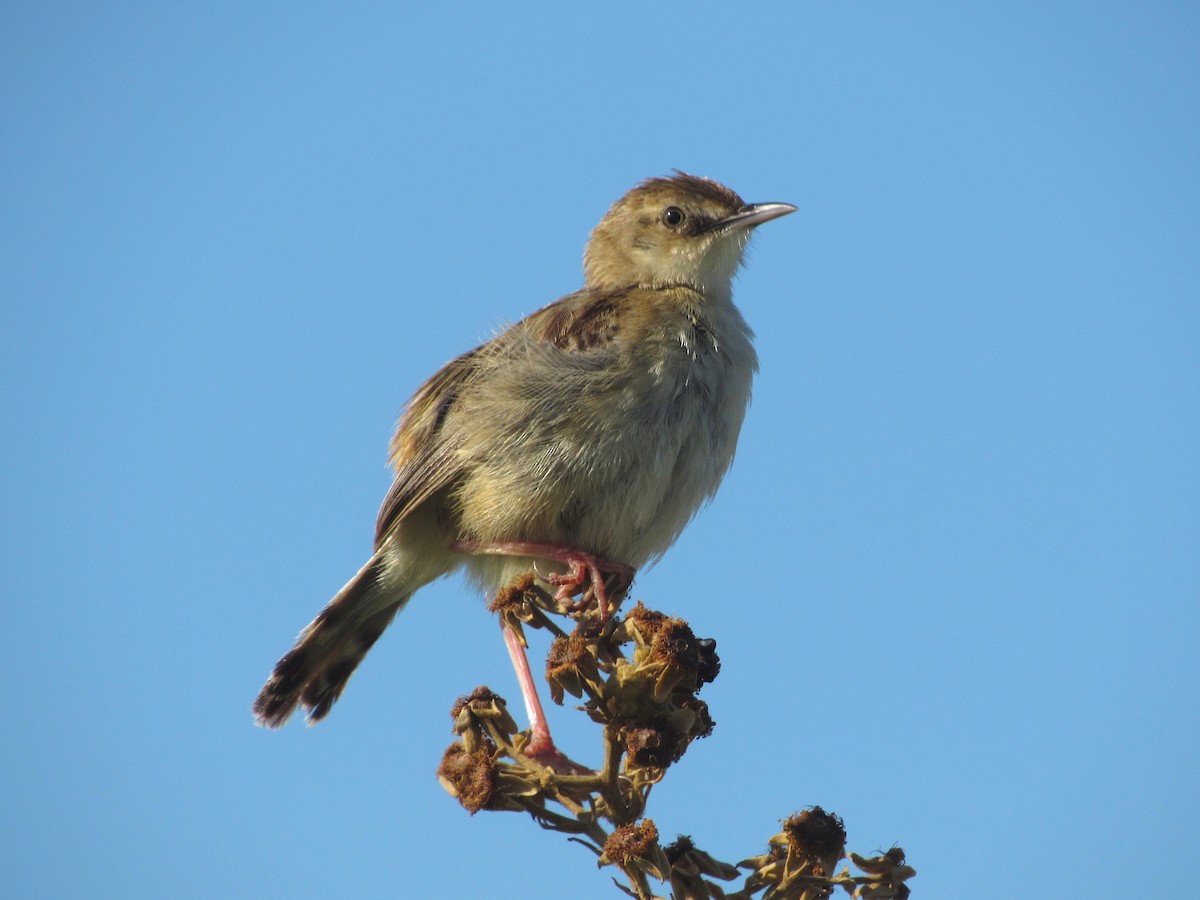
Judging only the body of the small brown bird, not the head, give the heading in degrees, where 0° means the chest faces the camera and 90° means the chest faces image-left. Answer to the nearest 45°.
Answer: approximately 270°
